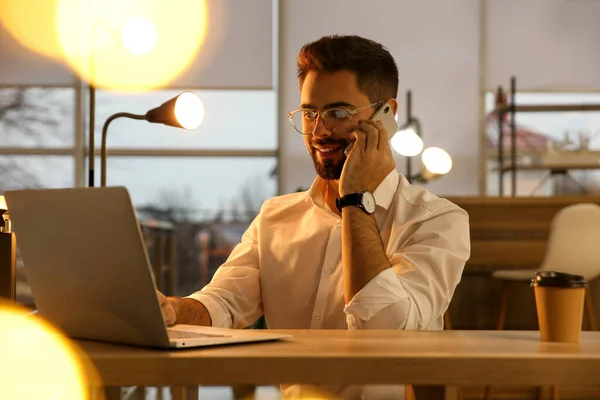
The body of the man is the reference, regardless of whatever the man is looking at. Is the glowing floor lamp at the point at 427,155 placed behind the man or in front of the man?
behind

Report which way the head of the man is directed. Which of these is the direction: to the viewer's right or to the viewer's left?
to the viewer's left

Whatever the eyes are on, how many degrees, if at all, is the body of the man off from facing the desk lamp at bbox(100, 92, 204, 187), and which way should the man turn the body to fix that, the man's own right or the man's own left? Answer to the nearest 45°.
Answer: approximately 45° to the man's own right

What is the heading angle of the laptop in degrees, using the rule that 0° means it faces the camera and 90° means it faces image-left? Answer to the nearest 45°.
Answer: approximately 225°

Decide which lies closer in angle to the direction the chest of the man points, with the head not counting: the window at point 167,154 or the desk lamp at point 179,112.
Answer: the desk lamp

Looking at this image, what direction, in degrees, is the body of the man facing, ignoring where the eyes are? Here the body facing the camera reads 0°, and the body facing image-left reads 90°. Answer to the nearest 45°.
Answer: approximately 45°

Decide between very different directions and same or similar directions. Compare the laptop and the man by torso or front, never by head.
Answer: very different directions
